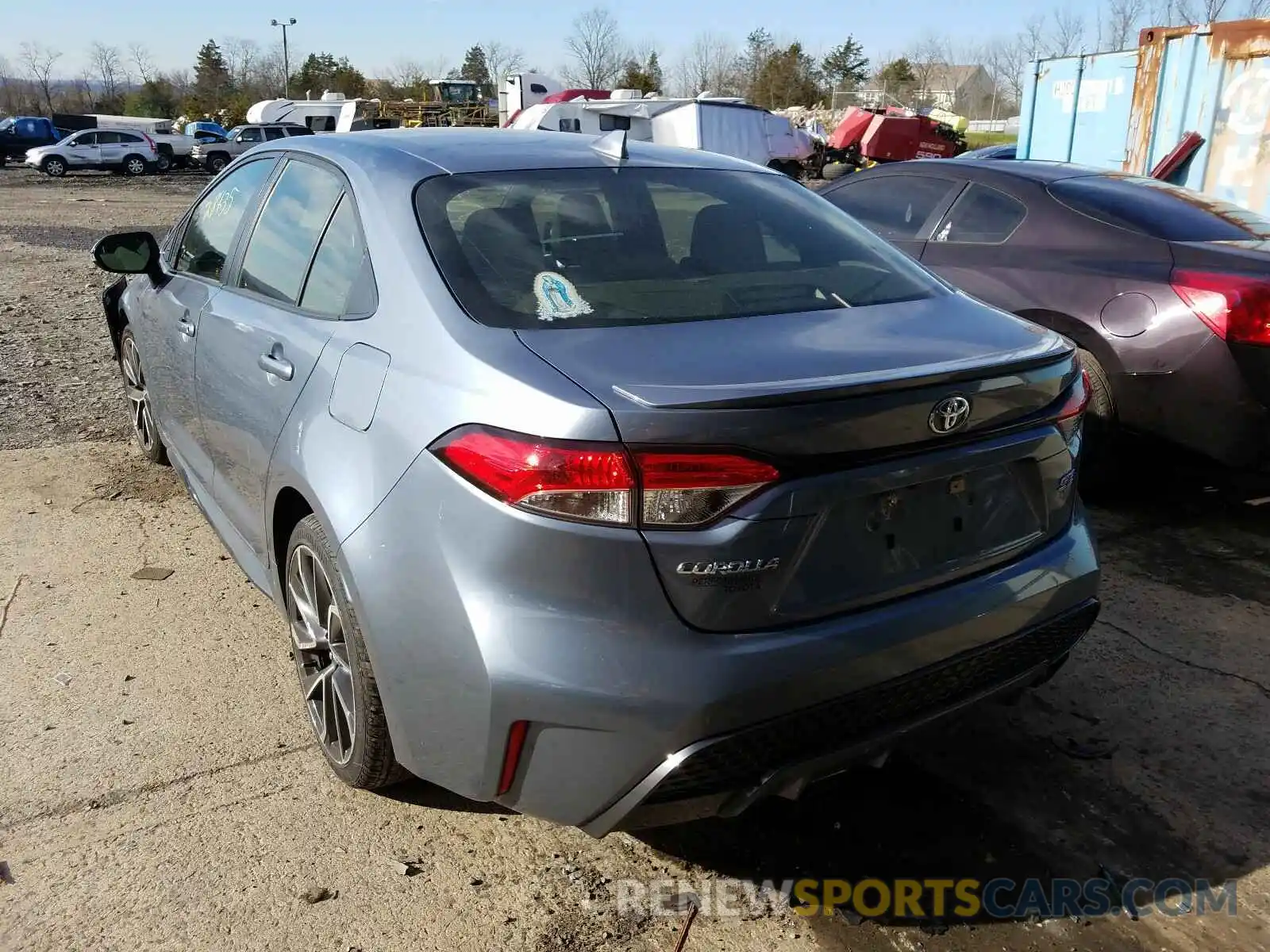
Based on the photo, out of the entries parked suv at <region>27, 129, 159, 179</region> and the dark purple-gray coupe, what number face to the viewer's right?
0

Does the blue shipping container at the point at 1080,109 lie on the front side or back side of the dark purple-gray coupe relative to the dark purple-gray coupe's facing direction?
on the front side

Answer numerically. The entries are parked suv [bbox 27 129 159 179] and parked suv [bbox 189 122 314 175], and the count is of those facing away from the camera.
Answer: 0

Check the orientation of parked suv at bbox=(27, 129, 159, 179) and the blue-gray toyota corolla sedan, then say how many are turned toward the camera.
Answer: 0

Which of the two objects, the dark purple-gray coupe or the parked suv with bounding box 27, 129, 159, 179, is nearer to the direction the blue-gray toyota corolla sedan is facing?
the parked suv

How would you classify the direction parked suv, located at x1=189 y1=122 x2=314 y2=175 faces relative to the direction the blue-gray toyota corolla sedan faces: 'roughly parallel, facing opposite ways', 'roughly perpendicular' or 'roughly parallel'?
roughly perpendicular

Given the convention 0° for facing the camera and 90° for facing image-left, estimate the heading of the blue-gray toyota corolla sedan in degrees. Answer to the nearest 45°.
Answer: approximately 135°

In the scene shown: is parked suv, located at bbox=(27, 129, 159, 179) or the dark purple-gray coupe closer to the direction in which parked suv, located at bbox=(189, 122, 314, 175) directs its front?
the parked suv

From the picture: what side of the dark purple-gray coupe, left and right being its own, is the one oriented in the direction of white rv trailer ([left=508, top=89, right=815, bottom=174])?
front

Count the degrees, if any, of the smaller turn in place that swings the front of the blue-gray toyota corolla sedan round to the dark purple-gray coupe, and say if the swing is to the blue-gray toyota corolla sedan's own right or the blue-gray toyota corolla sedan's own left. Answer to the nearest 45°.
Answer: approximately 90° to the blue-gray toyota corolla sedan's own right

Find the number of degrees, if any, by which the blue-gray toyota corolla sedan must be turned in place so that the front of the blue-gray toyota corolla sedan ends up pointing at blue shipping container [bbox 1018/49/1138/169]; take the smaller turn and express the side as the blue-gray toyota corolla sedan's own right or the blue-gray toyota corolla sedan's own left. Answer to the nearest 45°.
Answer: approximately 90° to the blue-gray toyota corolla sedan's own right

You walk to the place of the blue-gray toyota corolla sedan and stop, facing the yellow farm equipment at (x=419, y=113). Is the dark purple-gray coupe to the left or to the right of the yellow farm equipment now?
right

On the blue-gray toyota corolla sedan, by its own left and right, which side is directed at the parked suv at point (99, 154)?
front

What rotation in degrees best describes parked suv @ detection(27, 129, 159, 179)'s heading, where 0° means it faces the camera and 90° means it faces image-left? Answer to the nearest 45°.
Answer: approximately 90°
